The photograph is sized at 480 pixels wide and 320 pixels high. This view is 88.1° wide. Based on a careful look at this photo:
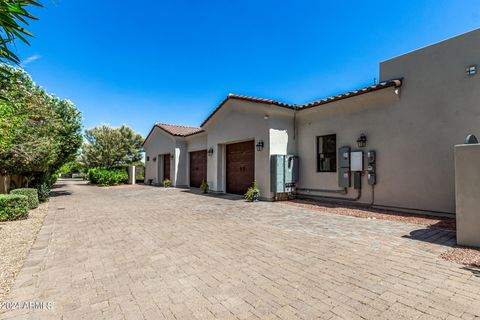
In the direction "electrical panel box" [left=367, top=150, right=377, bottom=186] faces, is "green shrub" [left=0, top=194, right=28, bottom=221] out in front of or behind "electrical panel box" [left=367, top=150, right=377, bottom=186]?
in front

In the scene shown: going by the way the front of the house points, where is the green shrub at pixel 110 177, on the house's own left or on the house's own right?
on the house's own right

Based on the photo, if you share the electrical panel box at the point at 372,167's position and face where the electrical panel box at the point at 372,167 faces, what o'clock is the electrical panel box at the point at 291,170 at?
the electrical panel box at the point at 291,170 is roughly at 2 o'clock from the electrical panel box at the point at 372,167.

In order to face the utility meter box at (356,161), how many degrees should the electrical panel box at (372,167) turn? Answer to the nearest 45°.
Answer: approximately 45° to its right

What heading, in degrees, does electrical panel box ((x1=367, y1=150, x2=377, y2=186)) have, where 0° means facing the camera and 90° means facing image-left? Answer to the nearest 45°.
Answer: approximately 45°

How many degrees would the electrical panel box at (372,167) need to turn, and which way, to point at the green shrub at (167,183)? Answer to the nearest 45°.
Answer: approximately 45° to its right

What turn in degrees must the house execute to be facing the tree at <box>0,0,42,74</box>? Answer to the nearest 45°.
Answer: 0° — it already faces it

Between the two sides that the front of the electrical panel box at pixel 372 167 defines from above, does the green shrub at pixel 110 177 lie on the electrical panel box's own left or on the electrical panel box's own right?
on the electrical panel box's own right

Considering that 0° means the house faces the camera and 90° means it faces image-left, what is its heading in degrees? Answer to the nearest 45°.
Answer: approximately 45°
